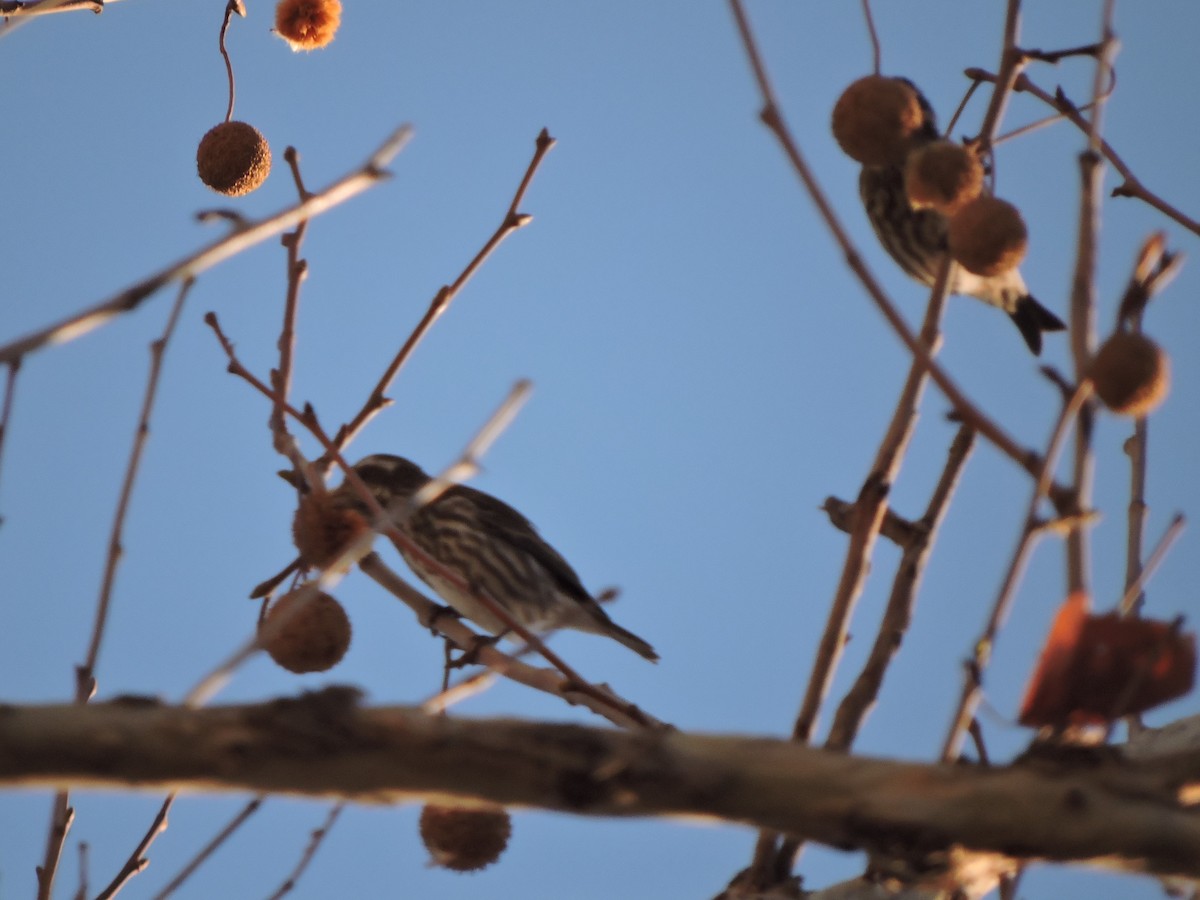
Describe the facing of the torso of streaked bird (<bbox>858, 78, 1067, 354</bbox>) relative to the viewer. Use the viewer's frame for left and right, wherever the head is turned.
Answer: facing to the left of the viewer

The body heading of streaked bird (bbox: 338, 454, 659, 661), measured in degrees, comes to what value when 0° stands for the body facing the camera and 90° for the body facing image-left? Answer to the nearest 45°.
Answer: approximately 90°

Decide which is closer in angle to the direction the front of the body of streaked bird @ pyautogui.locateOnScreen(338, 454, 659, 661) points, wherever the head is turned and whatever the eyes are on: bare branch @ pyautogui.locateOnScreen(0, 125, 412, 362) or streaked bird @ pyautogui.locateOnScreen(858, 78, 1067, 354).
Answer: the bare branch

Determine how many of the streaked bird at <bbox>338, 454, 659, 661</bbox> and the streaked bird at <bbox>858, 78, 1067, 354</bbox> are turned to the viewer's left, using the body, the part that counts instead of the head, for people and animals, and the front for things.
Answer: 2

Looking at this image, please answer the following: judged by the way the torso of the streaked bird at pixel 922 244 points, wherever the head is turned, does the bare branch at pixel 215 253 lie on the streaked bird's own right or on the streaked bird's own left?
on the streaked bird's own left
